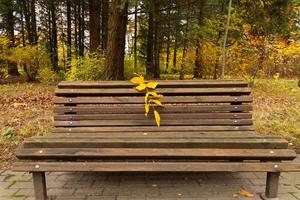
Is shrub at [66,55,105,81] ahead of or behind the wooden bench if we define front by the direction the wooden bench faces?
behind

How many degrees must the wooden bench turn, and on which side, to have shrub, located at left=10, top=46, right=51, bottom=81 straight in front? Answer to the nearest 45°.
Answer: approximately 135° to its right

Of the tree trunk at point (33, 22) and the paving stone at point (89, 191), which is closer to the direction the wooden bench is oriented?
the paving stone

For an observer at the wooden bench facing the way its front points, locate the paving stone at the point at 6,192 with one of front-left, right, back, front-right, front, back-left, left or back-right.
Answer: right

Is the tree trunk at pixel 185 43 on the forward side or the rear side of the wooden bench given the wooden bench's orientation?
on the rear side

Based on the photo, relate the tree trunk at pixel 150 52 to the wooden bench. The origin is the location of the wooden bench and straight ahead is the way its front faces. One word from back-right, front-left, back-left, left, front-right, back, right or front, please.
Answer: back

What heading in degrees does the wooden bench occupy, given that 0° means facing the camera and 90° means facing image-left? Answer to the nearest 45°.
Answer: approximately 0°

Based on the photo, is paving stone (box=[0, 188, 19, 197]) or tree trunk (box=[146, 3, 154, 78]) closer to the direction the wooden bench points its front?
the paving stone
